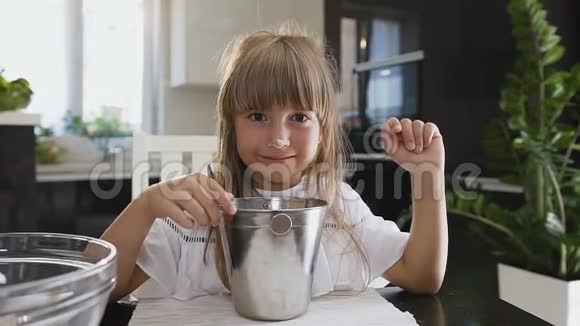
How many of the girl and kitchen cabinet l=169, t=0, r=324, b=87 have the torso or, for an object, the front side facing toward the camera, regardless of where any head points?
2

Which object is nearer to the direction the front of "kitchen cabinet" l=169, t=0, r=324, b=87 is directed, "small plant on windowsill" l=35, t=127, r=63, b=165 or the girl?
the girl

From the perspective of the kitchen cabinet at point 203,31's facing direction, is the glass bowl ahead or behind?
ahead

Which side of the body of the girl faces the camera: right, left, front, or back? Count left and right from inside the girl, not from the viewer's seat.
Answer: front

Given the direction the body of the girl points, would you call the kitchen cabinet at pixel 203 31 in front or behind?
behind

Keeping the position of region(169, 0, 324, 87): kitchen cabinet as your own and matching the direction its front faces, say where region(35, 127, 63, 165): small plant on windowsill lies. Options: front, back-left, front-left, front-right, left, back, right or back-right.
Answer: right

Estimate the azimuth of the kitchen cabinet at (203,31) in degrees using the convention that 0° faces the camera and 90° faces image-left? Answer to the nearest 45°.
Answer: approximately 0°

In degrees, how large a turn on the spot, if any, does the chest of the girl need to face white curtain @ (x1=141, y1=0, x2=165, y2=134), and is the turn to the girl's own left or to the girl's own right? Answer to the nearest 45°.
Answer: approximately 180°

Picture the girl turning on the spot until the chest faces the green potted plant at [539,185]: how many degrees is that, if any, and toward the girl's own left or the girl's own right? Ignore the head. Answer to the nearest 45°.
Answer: approximately 135° to the girl's own left

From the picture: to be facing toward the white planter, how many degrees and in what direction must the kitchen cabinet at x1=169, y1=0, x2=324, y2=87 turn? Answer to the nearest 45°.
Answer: approximately 45° to its left

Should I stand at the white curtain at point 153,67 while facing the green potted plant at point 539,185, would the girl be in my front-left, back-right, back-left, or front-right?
front-right

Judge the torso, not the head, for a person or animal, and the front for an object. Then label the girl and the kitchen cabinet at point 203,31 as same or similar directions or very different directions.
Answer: same or similar directions
